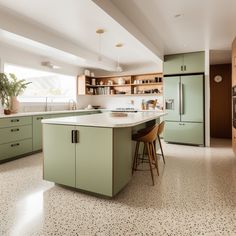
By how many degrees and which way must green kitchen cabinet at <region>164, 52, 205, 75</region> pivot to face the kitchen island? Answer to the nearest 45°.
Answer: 0° — it already faces it

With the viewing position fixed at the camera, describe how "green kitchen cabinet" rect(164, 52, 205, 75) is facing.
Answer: facing the viewer

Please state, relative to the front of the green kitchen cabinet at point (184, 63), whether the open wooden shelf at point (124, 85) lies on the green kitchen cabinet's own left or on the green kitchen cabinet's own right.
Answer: on the green kitchen cabinet's own right

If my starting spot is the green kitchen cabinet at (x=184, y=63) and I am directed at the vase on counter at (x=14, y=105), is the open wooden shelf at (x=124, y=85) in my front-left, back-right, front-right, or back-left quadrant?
front-right

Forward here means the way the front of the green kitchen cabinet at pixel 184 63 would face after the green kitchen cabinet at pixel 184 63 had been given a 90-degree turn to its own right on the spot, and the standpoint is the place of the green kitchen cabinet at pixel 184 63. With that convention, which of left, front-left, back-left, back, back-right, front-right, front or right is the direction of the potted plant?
front-left

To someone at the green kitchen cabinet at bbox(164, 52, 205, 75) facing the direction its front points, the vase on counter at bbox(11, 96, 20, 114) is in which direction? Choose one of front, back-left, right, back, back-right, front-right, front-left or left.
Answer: front-right

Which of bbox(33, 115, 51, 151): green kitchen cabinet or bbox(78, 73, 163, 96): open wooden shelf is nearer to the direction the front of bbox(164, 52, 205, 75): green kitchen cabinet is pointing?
the green kitchen cabinet

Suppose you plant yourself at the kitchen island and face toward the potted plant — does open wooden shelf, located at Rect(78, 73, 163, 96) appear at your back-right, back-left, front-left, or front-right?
front-right
